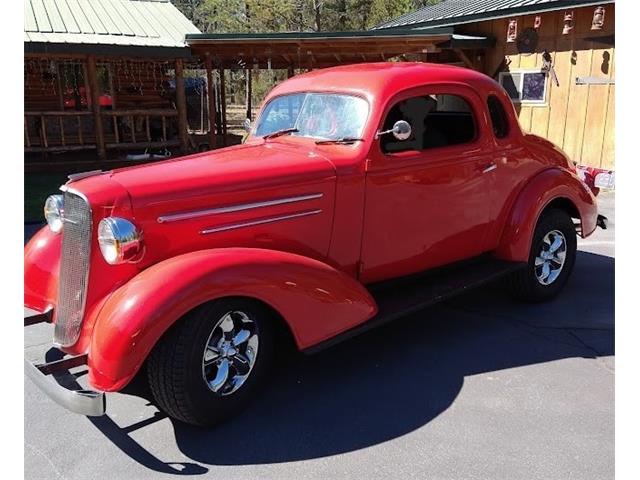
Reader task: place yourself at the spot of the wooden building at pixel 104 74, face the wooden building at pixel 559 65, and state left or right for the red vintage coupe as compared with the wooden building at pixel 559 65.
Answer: right

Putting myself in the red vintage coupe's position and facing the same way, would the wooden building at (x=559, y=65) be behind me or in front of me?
behind

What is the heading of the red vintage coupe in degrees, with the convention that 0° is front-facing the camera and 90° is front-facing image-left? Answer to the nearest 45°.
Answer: approximately 45°

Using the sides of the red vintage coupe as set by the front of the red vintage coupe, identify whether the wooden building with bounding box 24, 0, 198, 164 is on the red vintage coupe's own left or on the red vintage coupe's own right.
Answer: on the red vintage coupe's own right

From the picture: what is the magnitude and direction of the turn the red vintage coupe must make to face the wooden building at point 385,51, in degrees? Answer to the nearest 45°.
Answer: approximately 135° to its right
